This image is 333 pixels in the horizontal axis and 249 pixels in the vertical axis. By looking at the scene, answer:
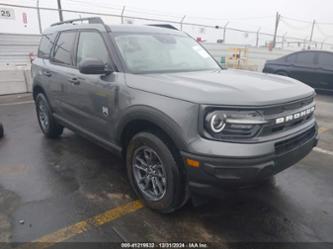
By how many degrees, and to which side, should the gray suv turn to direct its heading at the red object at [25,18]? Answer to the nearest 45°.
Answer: approximately 180°

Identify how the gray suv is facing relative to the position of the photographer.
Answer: facing the viewer and to the right of the viewer
